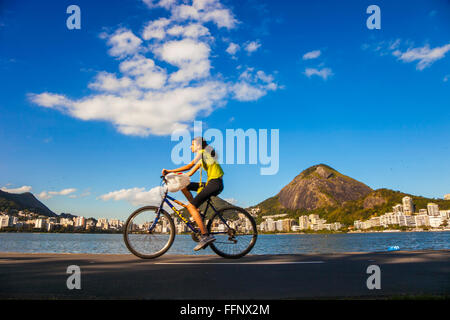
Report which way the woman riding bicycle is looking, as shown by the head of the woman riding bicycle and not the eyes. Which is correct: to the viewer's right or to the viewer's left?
to the viewer's left

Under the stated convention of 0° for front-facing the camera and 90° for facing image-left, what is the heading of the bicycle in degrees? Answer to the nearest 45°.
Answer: approximately 90°

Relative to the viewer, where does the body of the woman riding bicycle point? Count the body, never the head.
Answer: to the viewer's left
